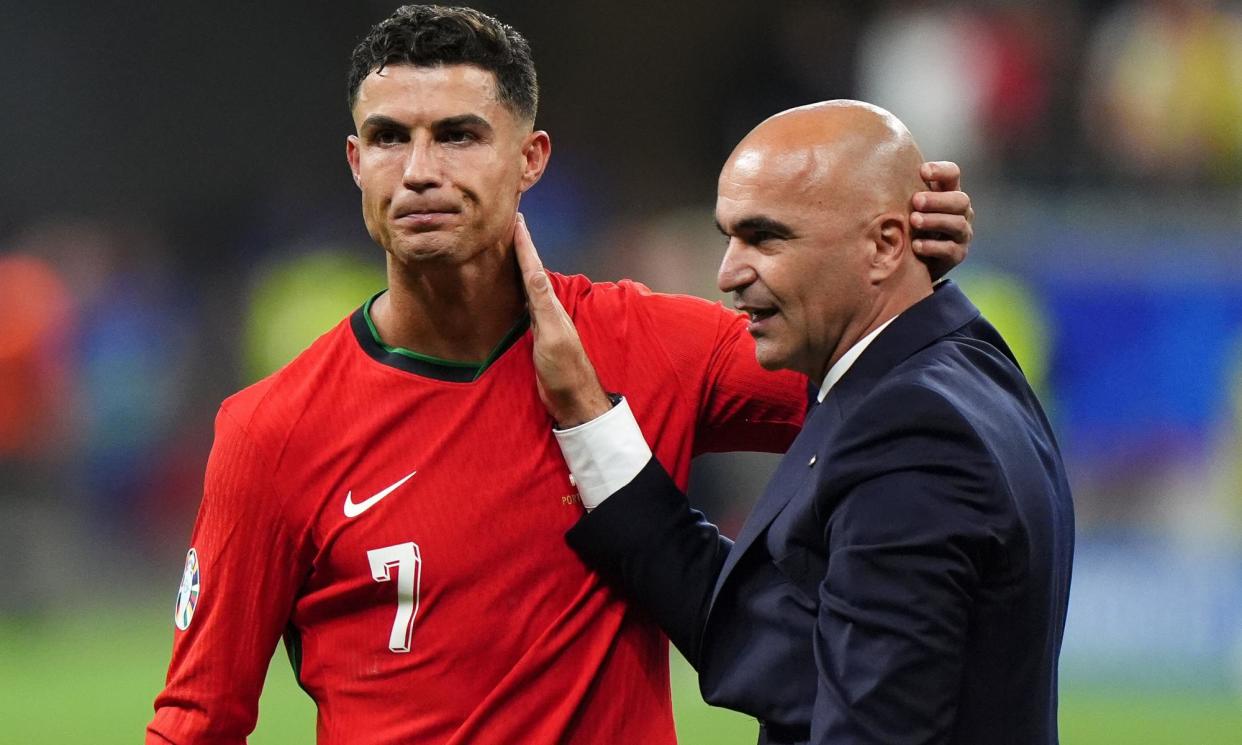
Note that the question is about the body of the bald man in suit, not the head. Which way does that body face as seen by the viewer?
to the viewer's left

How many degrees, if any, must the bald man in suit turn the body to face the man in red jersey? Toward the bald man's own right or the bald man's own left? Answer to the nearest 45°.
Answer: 0° — they already face them

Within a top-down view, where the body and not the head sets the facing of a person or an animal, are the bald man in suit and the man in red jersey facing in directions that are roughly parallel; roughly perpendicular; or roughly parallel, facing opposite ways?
roughly perpendicular

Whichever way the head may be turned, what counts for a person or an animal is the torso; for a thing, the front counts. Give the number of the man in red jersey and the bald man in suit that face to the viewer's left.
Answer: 1

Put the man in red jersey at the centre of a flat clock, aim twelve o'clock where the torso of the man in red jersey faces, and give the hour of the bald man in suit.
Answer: The bald man in suit is roughly at 10 o'clock from the man in red jersey.
